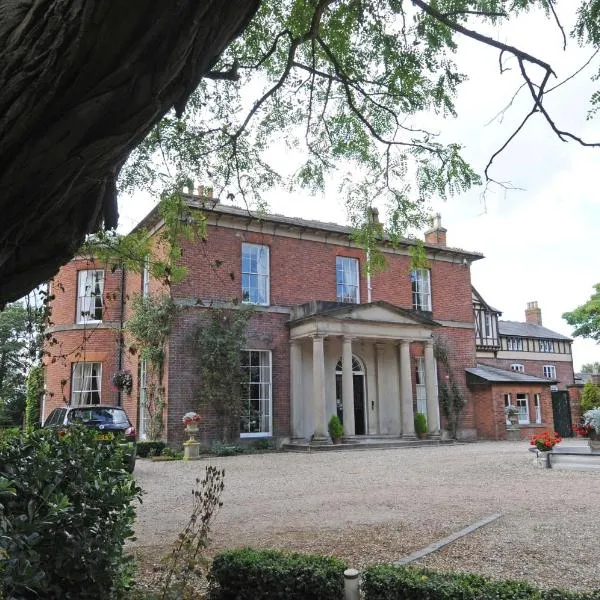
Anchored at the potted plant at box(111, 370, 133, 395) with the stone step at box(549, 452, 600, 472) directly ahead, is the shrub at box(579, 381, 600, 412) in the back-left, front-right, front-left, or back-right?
front-left

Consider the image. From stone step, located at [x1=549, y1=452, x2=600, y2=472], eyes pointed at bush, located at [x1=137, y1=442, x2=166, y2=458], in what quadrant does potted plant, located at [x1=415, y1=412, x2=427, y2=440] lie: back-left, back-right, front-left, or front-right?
front-right

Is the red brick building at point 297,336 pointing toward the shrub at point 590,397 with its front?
no

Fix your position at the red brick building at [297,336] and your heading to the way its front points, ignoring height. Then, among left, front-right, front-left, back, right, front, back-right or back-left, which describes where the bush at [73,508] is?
front-right

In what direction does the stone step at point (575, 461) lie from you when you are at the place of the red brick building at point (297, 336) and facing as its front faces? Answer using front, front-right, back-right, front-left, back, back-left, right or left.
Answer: front

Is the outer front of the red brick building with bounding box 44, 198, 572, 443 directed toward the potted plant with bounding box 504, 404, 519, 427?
no

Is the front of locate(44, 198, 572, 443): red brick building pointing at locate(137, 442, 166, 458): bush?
no

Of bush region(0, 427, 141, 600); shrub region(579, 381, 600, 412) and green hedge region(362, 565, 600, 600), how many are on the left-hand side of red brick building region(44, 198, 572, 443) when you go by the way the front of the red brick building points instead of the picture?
1

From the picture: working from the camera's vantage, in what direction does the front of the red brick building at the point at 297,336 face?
facing the viewer and to the right of the viewer

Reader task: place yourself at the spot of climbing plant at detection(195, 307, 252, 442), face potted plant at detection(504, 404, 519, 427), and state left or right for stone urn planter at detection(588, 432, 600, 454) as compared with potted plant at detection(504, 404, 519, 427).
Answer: right

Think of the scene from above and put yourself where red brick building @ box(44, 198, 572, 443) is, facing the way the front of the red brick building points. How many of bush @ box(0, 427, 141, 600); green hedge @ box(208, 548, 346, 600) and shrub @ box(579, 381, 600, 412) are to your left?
1

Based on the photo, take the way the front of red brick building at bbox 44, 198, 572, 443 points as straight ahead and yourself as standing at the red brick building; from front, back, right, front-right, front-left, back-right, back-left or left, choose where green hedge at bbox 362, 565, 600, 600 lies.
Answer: front-right

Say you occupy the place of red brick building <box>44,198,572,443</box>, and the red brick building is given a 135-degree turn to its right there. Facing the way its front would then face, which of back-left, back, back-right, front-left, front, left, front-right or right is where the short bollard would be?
left

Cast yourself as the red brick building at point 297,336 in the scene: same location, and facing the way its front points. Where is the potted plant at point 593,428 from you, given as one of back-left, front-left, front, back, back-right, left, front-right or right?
front
